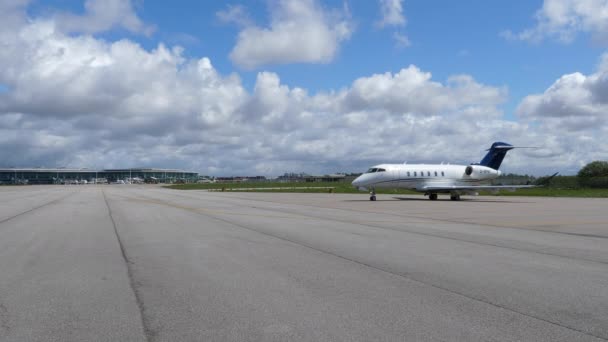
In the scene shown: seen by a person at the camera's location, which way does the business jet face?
facing the viewer and to the left of the viewer
